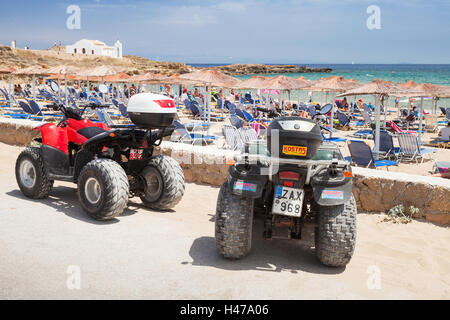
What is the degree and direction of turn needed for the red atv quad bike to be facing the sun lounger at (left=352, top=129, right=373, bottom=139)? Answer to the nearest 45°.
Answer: approximately 90° to its right

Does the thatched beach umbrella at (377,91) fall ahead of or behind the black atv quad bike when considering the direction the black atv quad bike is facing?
ahead

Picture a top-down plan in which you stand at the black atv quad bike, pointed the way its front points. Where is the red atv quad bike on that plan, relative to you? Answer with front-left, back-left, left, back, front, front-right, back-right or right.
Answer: front-left

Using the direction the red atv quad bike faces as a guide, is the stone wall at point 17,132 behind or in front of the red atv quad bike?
in front

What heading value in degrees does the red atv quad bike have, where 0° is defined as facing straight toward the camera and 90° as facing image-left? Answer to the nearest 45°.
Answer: approximately 135°

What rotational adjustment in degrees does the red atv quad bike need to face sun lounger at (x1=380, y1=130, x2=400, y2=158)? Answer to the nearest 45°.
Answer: approximately 90° to its right

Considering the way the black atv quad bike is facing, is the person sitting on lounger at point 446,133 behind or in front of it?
in front

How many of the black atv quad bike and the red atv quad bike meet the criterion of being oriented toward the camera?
0

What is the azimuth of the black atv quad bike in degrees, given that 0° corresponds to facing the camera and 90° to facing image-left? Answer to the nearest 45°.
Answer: approximately 180°
